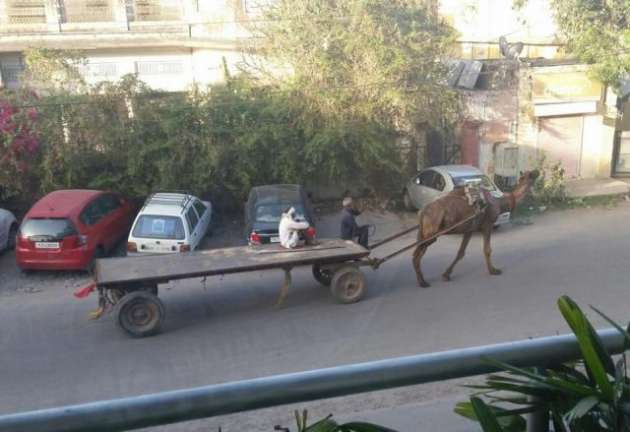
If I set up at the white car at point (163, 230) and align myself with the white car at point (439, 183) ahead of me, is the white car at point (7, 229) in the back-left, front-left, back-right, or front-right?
back-left

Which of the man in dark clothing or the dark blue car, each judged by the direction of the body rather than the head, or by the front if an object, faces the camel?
the man in dark clothing

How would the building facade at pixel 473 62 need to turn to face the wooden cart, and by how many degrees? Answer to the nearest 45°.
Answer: approximately 45° to its right

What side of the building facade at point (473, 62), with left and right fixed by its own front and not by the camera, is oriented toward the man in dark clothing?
front

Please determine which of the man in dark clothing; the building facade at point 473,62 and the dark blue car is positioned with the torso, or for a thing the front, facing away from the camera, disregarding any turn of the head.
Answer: the dark blue car

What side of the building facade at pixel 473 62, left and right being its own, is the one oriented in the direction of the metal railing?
front

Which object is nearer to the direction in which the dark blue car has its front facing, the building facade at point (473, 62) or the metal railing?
the building facade

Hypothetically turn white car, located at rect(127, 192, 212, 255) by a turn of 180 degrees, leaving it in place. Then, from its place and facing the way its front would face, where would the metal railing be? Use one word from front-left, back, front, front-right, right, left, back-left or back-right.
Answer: front-left

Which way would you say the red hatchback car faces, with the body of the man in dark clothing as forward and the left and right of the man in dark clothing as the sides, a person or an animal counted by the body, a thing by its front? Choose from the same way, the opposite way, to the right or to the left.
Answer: to the left

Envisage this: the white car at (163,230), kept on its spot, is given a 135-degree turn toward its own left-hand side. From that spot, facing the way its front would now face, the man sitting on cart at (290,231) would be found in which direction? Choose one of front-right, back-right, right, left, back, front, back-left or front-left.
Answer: back-left

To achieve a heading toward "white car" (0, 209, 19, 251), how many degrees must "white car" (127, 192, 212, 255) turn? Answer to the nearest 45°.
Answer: approximately 90° to its left

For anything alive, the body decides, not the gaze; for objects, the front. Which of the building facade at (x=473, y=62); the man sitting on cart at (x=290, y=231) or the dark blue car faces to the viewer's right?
the man sitting on cart

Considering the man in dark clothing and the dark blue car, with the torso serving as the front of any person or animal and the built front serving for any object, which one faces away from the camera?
the dark blue car

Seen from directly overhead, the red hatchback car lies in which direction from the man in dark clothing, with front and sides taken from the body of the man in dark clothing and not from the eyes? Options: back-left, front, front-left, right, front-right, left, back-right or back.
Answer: back

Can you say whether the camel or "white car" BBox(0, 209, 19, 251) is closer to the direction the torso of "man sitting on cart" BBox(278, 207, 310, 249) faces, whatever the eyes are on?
the camel

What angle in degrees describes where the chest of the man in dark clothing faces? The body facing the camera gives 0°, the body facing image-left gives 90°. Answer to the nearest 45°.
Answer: approximately 270°

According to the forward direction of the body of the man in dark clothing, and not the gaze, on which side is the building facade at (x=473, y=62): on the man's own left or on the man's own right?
on the man's own left
